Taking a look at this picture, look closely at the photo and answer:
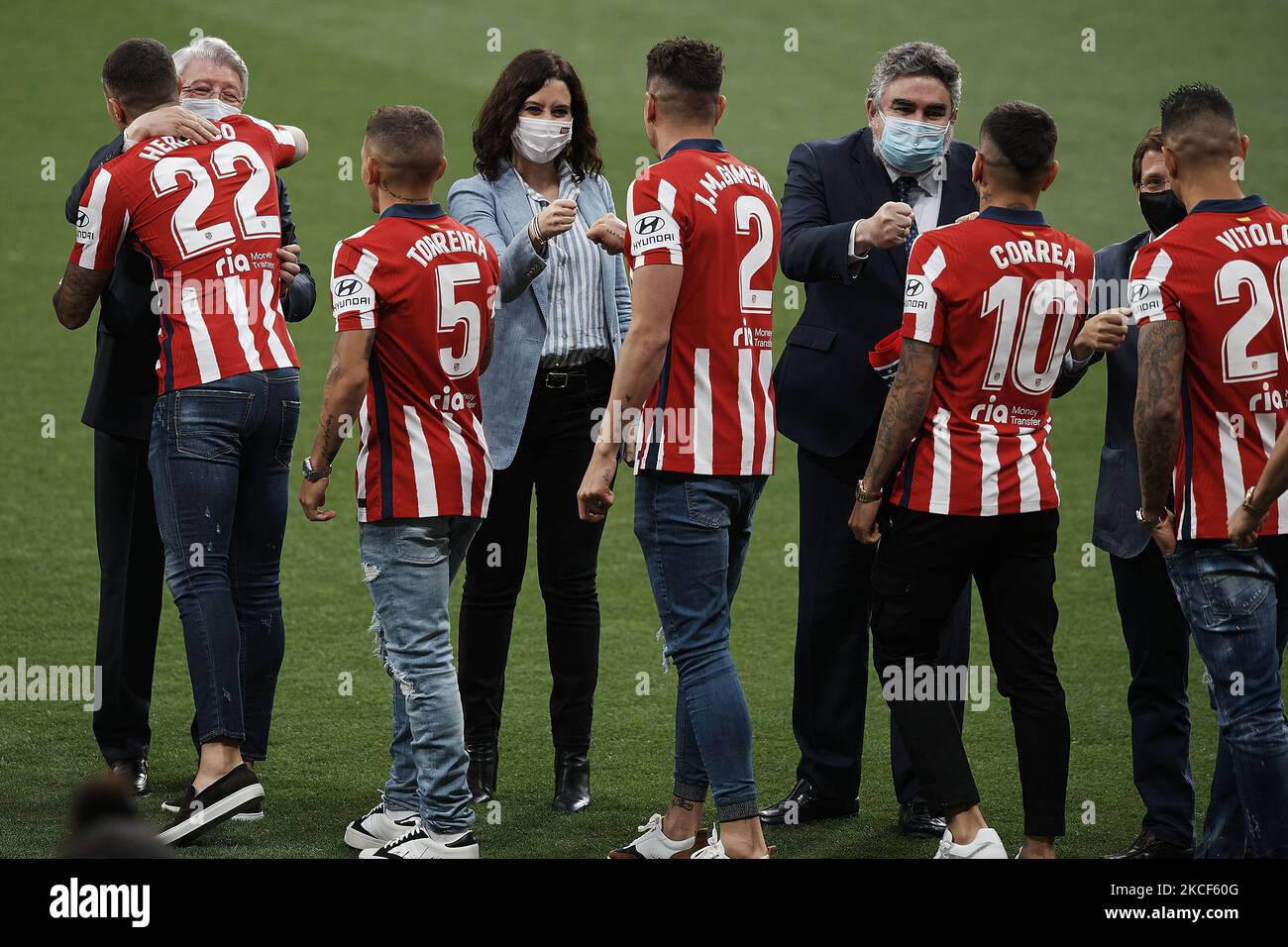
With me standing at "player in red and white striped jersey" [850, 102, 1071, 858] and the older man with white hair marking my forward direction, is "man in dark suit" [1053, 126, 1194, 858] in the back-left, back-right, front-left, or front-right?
back-right

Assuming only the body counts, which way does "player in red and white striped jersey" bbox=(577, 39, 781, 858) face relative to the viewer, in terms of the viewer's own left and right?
facing away from the viewer and to the left of the viewer

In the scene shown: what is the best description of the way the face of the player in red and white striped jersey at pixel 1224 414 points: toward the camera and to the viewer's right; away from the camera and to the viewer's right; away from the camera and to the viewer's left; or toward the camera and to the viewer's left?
away from the camera and to the viewer's left

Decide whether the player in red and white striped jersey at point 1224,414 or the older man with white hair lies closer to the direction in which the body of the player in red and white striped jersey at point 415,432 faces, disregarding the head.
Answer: the older man with white hair

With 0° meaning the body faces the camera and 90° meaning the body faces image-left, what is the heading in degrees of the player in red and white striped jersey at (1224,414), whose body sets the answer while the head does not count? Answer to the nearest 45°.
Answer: approximately 135°

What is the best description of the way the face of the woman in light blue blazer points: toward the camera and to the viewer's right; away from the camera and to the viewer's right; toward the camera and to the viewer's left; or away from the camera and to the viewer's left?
toward the camera and to the viewer's right

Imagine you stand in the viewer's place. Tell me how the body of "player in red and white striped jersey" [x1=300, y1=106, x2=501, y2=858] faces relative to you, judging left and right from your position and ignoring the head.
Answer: facing away from the viewer and to the left of the viewer

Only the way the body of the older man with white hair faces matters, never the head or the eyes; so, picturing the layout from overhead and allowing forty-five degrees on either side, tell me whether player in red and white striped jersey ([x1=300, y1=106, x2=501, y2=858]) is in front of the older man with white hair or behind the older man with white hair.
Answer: in front
